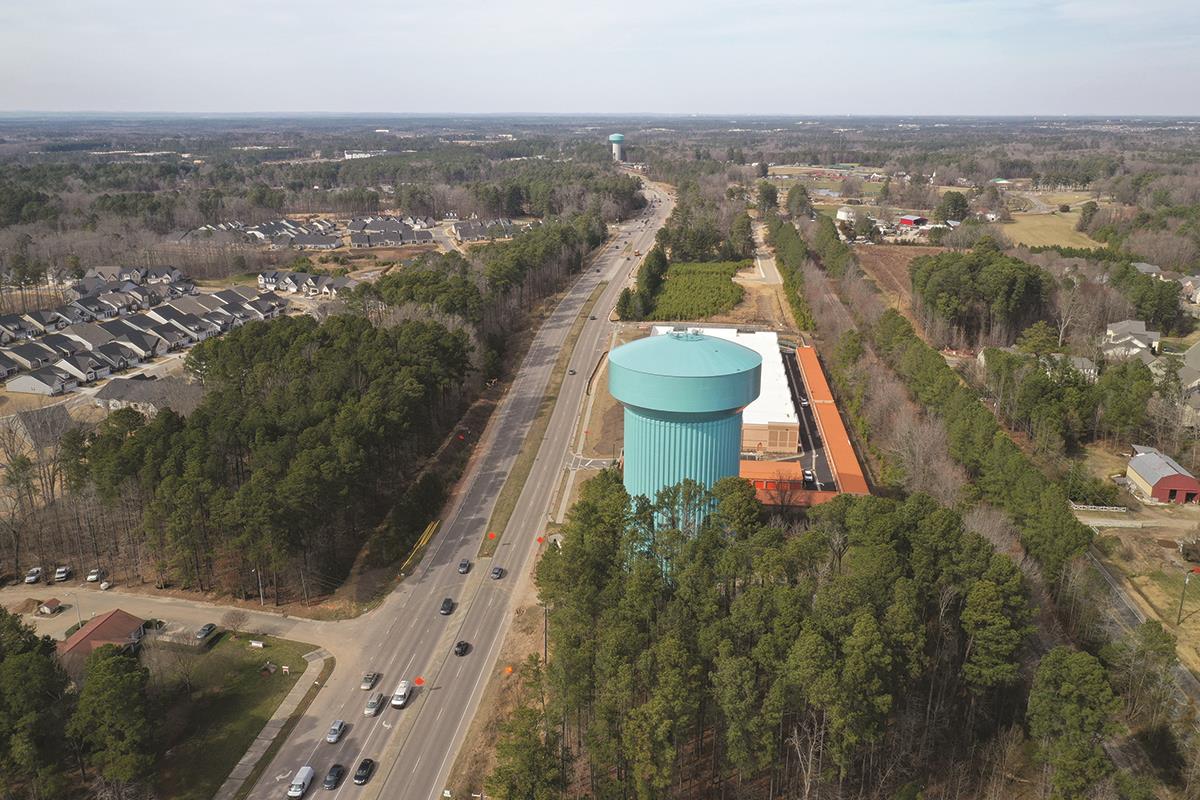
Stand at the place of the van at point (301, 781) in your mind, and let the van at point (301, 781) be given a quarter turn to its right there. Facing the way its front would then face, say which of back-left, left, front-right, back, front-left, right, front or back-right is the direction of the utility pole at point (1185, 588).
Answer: back-right

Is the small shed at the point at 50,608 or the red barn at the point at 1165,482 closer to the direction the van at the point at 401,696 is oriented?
the small shed

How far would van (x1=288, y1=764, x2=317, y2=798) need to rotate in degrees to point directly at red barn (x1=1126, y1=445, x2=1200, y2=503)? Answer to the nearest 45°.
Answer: approximately 135° to its left

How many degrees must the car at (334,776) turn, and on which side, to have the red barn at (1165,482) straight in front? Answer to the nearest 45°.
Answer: approximately 135° to its left

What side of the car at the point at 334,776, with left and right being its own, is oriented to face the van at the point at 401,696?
back

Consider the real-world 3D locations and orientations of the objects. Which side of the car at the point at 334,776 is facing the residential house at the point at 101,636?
right

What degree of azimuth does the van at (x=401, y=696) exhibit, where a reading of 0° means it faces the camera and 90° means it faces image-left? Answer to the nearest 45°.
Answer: approximately 45°

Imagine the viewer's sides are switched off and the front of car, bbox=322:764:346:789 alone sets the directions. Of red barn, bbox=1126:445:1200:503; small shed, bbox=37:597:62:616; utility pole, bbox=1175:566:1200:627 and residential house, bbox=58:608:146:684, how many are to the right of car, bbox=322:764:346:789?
2

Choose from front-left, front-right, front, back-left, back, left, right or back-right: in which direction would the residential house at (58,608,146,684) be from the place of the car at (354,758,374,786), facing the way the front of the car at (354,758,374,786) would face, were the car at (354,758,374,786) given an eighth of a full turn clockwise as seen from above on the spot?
front-right

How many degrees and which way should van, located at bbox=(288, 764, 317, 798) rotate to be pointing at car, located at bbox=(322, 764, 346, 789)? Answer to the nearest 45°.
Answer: approximately 135° to its left

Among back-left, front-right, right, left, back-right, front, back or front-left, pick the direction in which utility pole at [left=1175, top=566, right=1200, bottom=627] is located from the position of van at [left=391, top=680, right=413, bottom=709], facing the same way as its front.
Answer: back-left

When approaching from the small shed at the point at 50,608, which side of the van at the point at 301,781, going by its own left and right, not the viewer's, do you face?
right

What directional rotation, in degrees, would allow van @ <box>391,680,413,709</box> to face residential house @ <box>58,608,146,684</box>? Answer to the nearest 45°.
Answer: approximately 90° to its right

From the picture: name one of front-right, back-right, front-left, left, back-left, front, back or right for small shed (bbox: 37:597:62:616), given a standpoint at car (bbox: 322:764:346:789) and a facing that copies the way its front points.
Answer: right

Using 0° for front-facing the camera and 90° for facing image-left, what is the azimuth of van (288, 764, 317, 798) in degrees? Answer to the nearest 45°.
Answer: approximately 45°

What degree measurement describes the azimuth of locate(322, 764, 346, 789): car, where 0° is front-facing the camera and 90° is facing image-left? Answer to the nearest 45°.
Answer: approximately 45°
